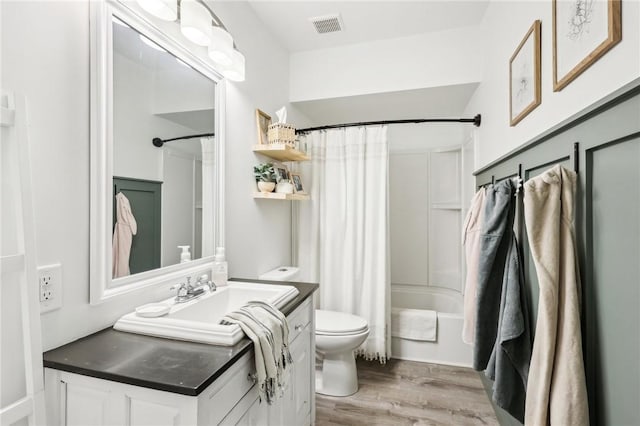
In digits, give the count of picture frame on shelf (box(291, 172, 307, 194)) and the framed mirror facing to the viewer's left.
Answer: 0

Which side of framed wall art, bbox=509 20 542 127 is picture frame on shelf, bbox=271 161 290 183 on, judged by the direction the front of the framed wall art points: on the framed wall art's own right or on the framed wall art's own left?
on the framed wall art's own right

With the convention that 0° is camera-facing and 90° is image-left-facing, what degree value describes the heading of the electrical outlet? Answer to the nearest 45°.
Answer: approximately 315°

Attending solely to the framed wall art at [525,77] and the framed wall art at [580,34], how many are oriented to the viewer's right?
0

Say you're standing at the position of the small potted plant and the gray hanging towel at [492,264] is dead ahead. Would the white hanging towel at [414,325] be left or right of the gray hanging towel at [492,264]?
left

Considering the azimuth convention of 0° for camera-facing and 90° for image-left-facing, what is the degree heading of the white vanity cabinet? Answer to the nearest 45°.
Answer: approximately 315°

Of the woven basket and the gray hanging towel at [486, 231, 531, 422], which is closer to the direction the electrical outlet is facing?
the gray hanging towel

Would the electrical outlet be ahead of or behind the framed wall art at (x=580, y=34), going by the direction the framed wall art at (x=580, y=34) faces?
ahead

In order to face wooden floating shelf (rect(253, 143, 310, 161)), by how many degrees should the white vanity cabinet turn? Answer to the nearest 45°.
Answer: approximately 90° to its left
